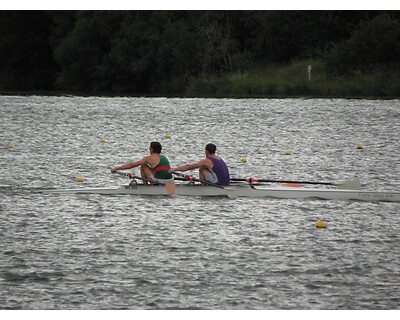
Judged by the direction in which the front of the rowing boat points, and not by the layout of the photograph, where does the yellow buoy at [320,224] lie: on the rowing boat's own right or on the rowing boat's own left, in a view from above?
on the rowing boat's own right

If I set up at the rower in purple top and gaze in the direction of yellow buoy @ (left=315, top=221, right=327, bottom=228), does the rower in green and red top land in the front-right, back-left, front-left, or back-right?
back-right

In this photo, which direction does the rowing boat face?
to the viewer's right

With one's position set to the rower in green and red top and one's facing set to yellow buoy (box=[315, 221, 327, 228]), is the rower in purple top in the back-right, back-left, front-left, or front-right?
front-left
